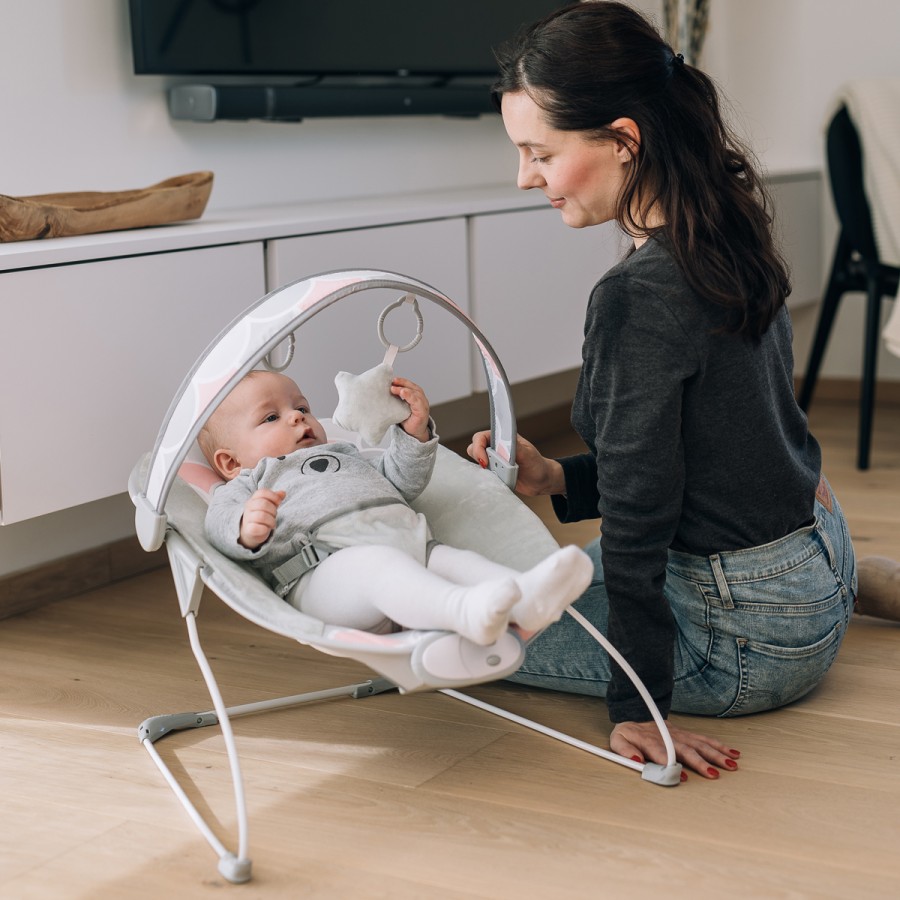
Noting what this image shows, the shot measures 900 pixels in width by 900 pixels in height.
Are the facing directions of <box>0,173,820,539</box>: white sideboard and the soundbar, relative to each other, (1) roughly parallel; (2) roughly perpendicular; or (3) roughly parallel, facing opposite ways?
roughly parallel

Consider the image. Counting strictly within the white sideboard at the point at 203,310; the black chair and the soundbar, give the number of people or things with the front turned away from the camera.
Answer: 0

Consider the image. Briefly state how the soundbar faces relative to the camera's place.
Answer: facing the viewer and to the right of the viewer

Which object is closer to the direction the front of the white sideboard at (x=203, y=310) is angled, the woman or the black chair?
the woman

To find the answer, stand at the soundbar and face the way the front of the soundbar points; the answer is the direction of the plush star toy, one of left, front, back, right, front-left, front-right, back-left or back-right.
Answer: front-right

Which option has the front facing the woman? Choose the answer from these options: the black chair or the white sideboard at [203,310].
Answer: the white sideboard

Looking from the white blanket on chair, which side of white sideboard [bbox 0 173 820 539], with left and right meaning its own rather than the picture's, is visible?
left

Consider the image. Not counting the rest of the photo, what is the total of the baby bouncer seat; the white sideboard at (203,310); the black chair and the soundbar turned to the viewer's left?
0

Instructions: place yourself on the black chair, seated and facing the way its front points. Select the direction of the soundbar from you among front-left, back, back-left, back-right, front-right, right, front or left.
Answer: back-right

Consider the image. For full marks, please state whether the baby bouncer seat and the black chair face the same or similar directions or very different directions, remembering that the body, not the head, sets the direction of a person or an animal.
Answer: same or similar directions

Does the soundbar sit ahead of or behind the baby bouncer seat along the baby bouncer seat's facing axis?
behind

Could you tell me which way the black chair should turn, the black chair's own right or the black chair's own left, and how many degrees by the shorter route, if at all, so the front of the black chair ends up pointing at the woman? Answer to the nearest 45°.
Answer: approximately 90° to the black chair's own right

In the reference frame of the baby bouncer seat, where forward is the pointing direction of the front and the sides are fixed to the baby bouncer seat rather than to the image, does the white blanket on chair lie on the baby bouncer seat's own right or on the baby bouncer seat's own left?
on the baby bouncer seat's own left

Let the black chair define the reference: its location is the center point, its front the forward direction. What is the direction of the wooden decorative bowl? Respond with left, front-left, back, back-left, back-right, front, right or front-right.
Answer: back-right
